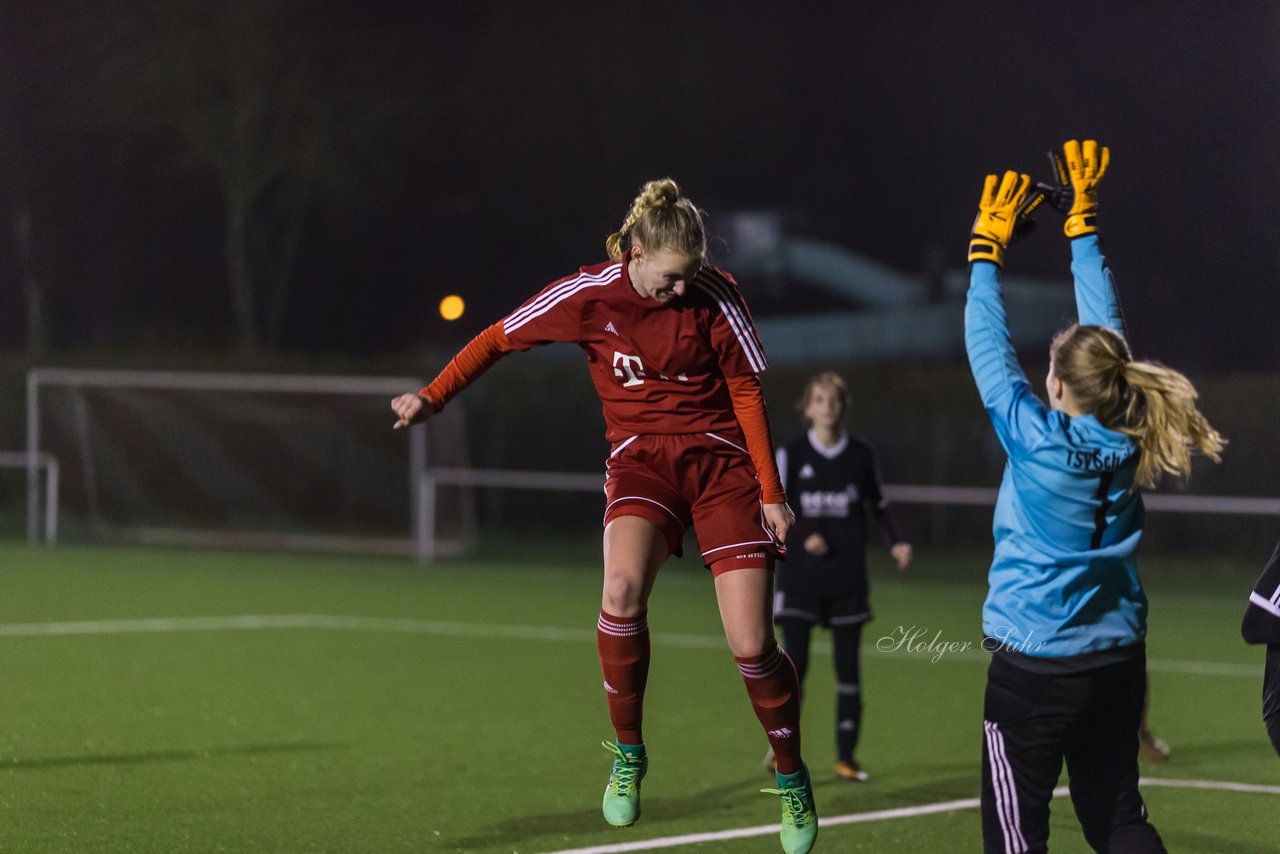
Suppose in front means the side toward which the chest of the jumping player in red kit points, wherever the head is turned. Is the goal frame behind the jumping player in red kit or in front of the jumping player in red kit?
behind

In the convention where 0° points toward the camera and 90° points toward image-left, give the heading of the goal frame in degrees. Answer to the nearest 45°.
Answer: approximately 0°

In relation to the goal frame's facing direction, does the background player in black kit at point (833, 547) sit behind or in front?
in front

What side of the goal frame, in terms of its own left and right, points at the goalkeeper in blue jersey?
front

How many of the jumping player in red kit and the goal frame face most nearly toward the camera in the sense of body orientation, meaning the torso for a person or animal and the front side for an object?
2

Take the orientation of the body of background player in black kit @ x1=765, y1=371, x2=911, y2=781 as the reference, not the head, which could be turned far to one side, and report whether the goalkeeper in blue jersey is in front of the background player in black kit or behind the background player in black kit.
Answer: in front

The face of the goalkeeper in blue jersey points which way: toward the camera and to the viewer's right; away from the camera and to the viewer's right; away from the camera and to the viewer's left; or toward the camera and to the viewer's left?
away from the camera and to the viewer's left

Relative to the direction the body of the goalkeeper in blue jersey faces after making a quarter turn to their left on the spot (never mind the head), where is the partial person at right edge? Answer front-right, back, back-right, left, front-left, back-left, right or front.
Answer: back

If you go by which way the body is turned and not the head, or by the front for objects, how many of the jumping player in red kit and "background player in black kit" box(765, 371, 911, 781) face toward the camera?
2

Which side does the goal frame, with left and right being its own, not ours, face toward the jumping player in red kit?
front

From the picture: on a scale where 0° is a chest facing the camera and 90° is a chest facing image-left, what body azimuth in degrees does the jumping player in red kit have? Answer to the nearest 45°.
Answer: approximately 0°

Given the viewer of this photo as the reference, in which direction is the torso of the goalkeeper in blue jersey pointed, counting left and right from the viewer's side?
facing away from the viewer and to the left of the viewer

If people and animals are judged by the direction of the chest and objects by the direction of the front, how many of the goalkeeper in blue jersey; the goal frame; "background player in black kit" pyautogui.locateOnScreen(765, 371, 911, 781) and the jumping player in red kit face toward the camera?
3
